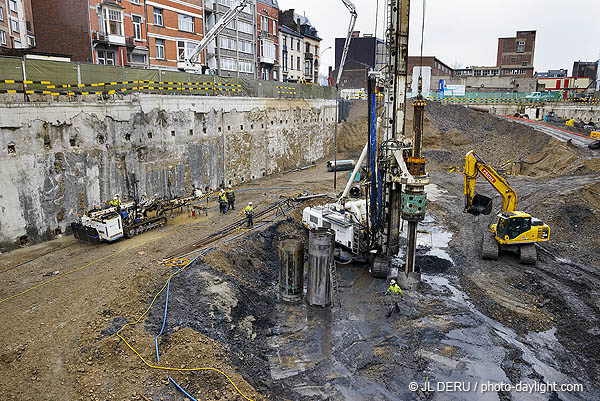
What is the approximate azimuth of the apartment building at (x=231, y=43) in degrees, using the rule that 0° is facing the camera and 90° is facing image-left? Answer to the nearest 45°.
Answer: approximately 315°

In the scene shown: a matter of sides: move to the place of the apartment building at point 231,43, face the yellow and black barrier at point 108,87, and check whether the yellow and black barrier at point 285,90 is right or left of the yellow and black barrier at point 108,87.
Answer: left

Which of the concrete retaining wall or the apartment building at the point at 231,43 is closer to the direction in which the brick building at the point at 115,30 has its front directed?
the concrete retaining wall

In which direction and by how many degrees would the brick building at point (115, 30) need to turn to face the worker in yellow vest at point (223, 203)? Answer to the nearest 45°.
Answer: approximately 45° to its right

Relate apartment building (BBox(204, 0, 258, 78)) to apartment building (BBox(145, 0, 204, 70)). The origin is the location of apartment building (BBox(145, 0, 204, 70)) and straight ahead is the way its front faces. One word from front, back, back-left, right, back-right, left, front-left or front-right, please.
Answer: left

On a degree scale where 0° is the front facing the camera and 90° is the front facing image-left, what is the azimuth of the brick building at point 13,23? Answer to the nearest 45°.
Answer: approximately 315°

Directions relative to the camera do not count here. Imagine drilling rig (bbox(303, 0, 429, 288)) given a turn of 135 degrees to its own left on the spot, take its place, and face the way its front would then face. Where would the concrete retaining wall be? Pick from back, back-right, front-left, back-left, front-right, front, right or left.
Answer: left

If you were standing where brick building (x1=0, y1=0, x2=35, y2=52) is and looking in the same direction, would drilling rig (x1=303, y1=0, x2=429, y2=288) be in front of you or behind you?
in front

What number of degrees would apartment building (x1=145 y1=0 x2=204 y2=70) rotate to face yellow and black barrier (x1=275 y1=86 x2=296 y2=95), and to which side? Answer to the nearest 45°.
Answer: approximately 45° to its left

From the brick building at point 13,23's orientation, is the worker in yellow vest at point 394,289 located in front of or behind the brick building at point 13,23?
in front
